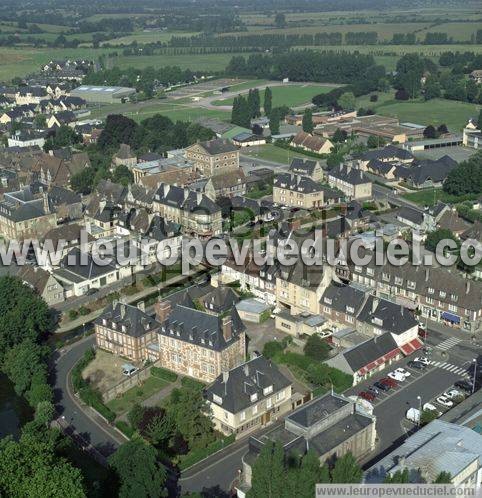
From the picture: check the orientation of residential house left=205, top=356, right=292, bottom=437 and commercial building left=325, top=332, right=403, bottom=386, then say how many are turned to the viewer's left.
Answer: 0

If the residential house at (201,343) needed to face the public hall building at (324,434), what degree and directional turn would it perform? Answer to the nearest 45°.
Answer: approximately 90° to its left

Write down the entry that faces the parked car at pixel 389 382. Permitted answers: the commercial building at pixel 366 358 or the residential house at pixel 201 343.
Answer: the commercial building at pixel 366 358

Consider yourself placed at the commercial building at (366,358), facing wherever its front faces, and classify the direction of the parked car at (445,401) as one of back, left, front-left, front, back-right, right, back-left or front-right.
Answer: front

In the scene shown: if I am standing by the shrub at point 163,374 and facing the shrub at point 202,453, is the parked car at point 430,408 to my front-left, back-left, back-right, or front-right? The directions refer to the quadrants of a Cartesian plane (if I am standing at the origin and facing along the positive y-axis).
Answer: front-left

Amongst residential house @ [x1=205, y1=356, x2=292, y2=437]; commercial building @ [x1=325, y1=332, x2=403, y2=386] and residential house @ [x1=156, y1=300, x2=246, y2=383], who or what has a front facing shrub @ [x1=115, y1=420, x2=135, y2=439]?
residential house @ [x1=156, y1=300, x2=246, y2=383]

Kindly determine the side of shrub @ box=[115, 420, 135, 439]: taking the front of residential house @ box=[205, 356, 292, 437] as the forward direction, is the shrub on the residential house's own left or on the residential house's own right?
on the residential house's own right

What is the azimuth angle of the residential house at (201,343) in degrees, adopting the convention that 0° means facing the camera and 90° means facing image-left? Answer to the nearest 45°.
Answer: approximately 45°

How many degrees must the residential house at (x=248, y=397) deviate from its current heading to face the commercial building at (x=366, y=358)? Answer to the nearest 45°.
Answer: approximately 90° to its left

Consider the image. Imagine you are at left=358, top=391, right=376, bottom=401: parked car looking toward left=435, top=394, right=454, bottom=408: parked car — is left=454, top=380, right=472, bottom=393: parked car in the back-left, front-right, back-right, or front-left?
front-left

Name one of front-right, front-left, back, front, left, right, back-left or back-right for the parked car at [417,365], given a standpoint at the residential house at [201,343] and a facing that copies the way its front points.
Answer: back-left

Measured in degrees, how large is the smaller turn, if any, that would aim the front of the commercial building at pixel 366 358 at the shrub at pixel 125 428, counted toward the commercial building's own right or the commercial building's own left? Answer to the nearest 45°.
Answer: approximately 90° to the commercial building's own right

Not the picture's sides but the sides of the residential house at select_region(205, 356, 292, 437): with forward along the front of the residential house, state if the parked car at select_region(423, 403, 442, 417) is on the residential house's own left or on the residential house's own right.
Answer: on the residential house's own left

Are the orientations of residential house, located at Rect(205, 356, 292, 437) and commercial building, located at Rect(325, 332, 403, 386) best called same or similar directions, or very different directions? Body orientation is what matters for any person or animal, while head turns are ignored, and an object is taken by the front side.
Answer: same or similar directions

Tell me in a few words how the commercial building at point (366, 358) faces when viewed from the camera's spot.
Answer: facing the viewer and to the right of the viewer

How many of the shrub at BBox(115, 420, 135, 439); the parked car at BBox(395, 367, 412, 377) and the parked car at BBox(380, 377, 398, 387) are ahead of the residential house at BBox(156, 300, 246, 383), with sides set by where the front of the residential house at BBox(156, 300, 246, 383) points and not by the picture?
1

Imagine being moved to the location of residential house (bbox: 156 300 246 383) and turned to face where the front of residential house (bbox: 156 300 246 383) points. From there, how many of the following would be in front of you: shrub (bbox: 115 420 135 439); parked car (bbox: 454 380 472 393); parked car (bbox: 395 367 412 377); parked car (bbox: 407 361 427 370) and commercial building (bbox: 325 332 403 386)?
1
